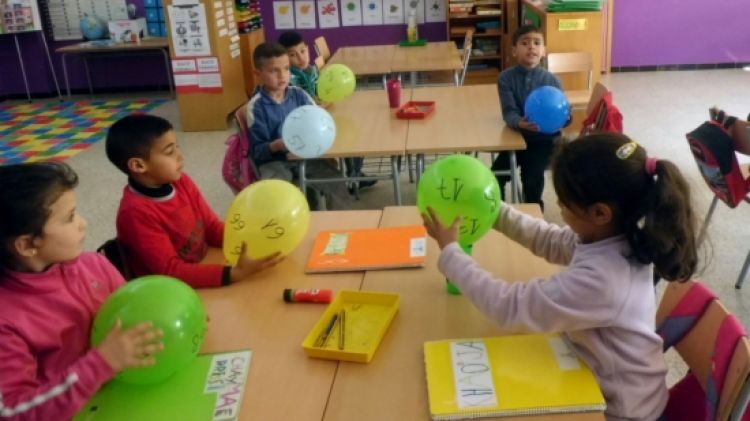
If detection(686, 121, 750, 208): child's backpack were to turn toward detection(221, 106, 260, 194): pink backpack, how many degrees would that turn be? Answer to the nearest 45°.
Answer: approximately 45° to its right

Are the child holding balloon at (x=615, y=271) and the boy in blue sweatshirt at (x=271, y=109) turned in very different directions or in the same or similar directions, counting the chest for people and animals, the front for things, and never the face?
very different directions

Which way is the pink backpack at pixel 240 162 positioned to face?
to the viewer's left

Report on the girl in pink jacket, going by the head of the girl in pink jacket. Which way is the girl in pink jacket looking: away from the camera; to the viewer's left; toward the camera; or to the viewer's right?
to the viewer's right

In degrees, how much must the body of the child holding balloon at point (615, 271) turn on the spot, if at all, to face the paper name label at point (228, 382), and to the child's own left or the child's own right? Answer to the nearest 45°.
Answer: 0° — they already face it

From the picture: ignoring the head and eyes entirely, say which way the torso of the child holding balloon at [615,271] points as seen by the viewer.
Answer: to the viewer's left

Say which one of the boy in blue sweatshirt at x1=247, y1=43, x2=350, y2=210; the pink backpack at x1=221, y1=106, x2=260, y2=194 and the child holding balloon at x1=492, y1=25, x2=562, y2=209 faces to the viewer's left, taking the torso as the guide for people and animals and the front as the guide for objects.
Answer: the pink backpack

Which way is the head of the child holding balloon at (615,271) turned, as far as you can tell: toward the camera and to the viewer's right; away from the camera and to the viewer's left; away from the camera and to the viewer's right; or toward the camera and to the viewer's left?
away from the camera and to the viewer's left

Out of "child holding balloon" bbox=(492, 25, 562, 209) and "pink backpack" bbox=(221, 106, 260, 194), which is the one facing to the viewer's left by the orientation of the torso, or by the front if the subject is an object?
the pink backpack

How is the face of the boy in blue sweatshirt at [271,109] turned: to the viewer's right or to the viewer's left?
to the viewer's right

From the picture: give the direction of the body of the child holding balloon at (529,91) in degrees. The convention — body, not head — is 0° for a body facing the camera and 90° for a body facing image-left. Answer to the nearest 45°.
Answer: approximately 0°

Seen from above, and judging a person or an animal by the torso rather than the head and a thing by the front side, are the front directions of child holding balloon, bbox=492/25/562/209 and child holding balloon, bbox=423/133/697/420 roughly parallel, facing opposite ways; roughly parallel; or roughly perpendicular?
roughly perpendicular

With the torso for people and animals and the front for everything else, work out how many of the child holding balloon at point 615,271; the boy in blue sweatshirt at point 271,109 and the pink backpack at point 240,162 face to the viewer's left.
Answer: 2
